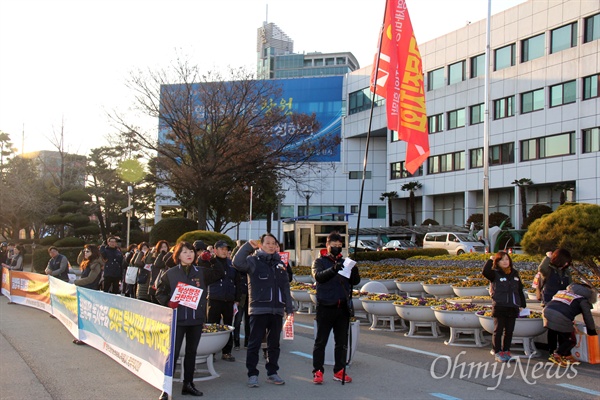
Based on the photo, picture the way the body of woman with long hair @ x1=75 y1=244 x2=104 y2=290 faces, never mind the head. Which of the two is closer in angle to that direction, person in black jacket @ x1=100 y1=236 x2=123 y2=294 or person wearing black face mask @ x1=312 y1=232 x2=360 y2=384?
the person wearing black face mask

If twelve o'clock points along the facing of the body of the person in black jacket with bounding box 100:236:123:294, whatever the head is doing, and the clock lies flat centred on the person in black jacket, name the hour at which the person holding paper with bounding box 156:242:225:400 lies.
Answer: The person holding paper is roughly at 12 o'clock from the person in black jacket.

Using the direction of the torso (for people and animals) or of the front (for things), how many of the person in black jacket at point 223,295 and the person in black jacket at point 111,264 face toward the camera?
2

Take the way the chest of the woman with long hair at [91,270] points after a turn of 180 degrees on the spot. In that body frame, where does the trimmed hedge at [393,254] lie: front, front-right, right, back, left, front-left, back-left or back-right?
front

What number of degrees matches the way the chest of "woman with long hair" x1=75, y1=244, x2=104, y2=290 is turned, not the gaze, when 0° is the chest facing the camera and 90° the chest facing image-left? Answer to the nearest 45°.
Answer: approximately 45°

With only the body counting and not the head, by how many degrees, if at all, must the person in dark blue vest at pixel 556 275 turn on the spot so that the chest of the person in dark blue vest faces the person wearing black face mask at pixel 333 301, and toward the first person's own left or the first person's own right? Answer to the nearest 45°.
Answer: approximately 90° to the first person's own right

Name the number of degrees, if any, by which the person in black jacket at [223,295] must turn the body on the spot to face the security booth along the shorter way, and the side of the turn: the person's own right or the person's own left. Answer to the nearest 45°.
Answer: approximately 180°

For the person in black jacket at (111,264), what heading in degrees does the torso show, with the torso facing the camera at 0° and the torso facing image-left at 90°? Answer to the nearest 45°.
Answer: approximately 0°

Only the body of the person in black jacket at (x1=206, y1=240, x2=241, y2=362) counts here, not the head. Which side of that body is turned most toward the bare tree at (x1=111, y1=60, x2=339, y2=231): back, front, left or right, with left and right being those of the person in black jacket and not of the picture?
back

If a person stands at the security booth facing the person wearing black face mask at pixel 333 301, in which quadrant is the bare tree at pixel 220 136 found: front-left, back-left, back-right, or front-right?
back-right

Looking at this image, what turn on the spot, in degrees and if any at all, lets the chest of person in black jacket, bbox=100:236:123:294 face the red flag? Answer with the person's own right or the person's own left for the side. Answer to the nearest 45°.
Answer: approximately 90° to the person's own left

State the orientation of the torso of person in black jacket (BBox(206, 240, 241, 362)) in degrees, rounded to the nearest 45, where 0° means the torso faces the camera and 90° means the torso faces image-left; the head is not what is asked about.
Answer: approximately 0°

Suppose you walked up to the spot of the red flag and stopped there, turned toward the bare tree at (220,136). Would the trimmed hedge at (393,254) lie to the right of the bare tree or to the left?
right
